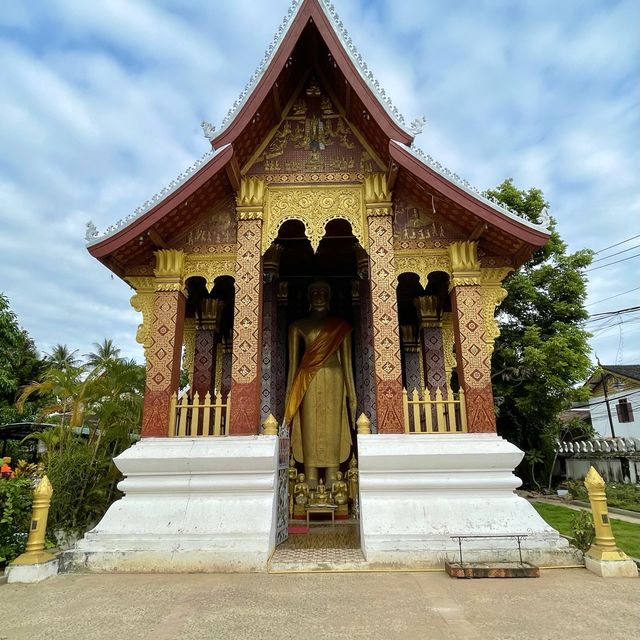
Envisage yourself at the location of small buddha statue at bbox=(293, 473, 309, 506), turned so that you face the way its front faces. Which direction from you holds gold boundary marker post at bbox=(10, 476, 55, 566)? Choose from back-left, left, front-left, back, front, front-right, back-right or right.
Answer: front-right

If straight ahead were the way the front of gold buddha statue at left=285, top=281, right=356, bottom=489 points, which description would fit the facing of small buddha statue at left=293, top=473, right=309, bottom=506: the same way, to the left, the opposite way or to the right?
the same way

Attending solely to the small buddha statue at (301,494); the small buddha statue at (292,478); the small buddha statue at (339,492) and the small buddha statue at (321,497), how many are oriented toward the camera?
4

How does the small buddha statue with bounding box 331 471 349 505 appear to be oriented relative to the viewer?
toward the camera

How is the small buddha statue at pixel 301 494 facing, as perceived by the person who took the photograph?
facing the viewer

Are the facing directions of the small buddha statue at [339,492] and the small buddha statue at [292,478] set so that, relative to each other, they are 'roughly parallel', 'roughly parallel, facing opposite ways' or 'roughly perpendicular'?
roughly parallel

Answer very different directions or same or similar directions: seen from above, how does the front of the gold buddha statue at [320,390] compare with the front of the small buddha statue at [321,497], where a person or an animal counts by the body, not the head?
same or similar directions

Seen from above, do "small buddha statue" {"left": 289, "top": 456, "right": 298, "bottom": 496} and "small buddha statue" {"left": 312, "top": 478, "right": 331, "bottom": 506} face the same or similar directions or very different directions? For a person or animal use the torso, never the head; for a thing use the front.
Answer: same or similar directions

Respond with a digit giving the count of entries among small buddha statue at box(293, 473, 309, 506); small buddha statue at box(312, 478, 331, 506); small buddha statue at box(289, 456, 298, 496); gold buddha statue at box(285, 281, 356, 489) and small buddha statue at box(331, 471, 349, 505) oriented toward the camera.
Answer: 5

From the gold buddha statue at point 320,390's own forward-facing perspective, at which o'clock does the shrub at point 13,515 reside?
The shrub is roughly at 2 o'clock from the gold buddha statue.

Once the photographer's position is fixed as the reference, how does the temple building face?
facing the viewer

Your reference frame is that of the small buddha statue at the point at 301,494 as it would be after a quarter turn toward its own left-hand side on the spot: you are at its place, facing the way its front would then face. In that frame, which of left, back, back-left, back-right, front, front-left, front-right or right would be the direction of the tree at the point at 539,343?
front-left

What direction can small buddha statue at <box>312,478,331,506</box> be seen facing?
toward the camera

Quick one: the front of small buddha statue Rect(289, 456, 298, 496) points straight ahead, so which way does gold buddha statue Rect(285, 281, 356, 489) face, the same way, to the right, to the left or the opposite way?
the same way

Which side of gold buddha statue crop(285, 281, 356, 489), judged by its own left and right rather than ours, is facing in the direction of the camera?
front

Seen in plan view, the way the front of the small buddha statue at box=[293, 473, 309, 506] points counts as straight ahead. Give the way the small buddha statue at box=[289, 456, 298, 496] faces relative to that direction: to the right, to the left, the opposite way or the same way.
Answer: the same way
